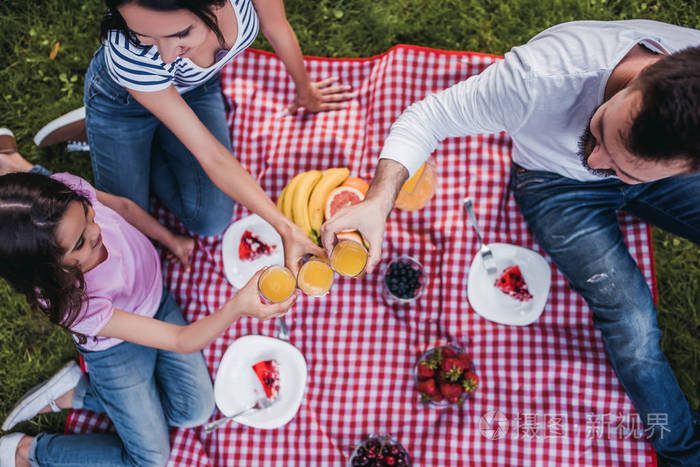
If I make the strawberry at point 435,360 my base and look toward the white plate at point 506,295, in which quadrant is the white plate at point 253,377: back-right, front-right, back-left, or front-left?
back-left

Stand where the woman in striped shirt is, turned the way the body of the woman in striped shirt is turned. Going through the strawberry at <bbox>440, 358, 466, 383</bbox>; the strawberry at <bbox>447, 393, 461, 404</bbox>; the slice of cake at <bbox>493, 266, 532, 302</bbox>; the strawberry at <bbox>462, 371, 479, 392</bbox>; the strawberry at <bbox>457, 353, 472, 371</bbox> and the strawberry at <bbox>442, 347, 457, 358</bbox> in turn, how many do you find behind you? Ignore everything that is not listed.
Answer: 0

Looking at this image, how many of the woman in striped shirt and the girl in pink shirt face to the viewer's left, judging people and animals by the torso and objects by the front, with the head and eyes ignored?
0

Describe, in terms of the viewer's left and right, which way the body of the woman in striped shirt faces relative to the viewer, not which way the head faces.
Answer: facing the viewer and to the right of the viewer

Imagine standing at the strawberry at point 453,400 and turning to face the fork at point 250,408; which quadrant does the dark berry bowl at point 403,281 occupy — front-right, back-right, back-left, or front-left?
front-right

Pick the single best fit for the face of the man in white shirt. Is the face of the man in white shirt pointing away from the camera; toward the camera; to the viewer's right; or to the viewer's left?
to the viewer's left

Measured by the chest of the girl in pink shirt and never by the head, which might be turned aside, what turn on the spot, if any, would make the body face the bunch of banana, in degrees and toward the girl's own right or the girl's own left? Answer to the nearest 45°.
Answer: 0° — they already face it

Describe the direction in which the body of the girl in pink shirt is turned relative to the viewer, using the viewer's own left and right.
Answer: facing to the right of the viewer

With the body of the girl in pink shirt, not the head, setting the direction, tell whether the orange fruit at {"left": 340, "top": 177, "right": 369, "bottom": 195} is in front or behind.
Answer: in front

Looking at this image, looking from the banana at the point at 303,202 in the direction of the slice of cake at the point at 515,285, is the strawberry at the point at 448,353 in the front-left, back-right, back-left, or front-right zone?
front-right

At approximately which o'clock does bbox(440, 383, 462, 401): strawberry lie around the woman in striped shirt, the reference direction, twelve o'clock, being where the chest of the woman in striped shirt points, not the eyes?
The strawberry is roughly at 12 o'clock from the woman in striped shirt.
